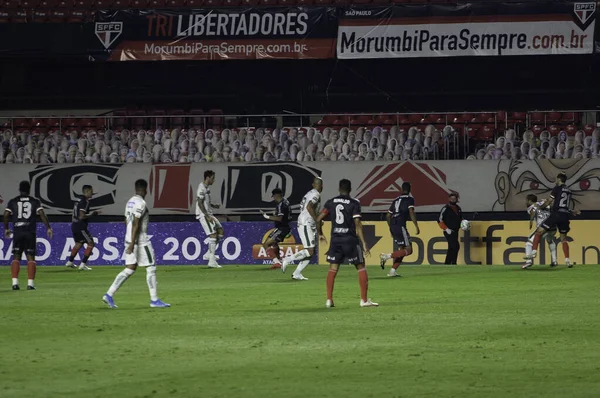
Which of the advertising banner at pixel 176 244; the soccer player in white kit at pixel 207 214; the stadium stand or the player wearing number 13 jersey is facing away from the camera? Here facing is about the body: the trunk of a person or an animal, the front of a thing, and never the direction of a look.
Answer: the player wearing number 13 jersey

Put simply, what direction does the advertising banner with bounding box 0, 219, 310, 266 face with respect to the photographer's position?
facing the viewer

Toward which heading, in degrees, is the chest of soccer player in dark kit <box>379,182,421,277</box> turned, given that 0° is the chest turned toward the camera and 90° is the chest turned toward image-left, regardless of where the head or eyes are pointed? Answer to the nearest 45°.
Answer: approximately 225°

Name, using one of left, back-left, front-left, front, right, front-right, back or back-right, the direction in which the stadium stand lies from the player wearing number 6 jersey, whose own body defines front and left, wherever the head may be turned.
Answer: front

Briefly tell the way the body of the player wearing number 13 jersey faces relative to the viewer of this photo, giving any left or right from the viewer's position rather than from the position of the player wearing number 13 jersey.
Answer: facing away from the viewer

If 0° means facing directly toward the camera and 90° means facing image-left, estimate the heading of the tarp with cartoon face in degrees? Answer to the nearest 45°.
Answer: approximately 0°

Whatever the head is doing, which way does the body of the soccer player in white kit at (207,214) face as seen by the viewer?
to the viewer's right

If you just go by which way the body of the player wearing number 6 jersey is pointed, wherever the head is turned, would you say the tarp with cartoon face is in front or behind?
in front

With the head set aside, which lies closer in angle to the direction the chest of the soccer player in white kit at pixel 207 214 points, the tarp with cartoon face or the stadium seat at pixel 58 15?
the tarp with cartoon face

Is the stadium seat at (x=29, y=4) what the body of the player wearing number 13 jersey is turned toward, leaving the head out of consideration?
yes

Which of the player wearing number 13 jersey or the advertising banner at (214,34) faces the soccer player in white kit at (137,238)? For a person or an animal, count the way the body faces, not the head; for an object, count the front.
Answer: the advertising banner

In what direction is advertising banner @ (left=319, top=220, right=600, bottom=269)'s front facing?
toward the camera
